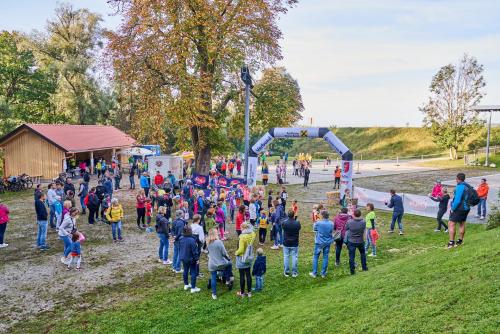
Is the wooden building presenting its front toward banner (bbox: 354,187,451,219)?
yes

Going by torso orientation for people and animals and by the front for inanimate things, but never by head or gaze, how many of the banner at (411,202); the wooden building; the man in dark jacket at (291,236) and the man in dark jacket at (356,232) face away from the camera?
2

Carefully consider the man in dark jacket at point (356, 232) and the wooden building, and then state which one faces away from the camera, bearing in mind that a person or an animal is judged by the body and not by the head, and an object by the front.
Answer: the man in dark jacket

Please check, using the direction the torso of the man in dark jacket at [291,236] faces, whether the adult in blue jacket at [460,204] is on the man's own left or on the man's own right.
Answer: on the man's own right

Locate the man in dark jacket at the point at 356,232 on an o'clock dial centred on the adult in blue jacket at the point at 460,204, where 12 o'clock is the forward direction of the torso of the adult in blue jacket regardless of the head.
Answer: The man in dark jacket is roughly at 10 o'clock from the adult in blue jacket.

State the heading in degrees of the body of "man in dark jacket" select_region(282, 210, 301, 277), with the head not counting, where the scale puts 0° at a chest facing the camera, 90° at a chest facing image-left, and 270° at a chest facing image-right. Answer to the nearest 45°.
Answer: approximately 180°

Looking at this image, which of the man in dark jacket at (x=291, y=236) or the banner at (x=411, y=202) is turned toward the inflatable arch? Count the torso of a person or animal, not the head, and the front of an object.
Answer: the man in dark jacket

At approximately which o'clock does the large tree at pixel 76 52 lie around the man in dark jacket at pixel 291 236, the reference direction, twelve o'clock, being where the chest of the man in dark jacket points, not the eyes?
The large tree is roughly at 11 o'clock from the man in dark jacket.

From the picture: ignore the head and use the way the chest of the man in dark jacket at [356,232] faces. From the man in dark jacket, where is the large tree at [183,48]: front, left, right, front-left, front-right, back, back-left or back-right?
front-left

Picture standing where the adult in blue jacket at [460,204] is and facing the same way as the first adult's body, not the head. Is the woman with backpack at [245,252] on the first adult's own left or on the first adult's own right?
on the first adult's own left

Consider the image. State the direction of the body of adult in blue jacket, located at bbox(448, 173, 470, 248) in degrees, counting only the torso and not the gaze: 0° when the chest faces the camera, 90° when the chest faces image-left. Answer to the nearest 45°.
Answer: approximately 135°

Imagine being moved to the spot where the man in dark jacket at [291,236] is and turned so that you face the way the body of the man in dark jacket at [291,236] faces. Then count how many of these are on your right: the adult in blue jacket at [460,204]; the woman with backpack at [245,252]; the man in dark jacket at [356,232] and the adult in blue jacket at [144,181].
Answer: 2

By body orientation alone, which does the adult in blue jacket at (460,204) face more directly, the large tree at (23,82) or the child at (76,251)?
the large tree

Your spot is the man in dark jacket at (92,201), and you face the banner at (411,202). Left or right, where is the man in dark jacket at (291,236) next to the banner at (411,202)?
right
